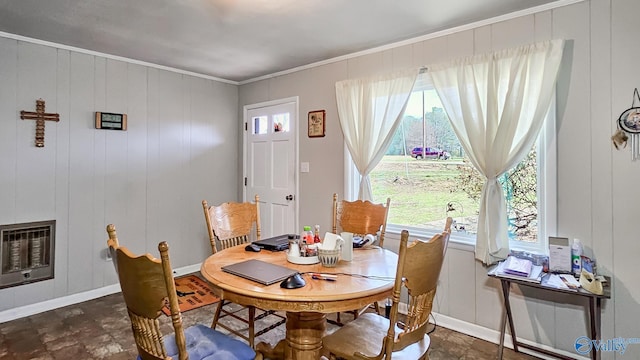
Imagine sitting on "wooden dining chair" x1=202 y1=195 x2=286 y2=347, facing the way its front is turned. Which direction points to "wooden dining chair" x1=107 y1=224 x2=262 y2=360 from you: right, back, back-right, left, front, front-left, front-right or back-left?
front-right

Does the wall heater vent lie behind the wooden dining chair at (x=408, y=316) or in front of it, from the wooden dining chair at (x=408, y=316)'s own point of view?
in front

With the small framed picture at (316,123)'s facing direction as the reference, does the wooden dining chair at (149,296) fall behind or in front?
in front

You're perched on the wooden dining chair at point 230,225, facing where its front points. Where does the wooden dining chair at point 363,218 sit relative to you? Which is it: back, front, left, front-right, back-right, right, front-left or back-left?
front-left

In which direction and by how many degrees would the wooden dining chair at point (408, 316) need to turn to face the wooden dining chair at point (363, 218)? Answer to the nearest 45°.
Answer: approximately 45° to its right

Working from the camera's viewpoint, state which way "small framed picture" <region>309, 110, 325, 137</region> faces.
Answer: facing the viewer and to the left of the viewer

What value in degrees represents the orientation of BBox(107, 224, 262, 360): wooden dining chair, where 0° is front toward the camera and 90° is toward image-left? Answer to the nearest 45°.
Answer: approximately 225°

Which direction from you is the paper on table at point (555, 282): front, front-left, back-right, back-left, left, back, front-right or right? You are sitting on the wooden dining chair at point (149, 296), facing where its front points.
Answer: front-right

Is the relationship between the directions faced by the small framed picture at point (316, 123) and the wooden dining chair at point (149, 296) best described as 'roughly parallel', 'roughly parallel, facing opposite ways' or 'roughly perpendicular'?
roughly parallel, facing opposite ways

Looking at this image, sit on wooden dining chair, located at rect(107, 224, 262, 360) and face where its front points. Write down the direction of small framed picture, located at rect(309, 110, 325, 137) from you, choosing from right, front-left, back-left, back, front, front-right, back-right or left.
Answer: front

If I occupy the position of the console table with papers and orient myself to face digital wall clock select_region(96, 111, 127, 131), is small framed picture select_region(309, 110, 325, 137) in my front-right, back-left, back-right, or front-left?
front-right

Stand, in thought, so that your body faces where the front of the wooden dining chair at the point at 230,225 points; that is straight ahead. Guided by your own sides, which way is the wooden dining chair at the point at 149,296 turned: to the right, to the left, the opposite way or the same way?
to the left

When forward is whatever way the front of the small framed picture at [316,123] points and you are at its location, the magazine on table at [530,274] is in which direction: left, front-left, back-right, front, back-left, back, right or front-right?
left

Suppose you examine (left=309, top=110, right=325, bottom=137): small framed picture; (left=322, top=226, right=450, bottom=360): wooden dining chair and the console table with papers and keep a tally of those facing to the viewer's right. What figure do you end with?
0

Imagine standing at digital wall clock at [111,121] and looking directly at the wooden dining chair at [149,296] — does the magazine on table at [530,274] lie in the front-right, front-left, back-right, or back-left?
front-left

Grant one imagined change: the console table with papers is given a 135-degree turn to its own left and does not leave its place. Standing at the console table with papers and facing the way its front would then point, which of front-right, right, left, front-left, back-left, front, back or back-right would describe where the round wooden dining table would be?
back-right

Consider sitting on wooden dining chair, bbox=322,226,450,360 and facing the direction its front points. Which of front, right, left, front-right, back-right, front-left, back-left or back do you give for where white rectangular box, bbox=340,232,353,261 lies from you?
front

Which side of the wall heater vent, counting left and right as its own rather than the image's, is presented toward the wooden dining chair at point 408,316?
front

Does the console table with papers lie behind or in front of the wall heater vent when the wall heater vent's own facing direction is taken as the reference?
in front

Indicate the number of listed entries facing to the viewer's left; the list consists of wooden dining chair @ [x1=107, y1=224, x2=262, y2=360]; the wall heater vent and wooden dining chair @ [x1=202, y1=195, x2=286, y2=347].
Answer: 0

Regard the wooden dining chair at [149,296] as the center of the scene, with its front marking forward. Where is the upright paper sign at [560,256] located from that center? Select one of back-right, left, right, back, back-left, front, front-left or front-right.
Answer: front-right

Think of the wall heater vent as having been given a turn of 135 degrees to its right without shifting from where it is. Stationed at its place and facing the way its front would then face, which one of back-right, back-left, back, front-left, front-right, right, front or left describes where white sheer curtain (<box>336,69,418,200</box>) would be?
back-left

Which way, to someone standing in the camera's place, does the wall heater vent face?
facing the viewer and to the right of the viewer

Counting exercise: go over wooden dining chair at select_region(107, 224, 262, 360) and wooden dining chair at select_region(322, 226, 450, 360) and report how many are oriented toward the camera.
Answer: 0
